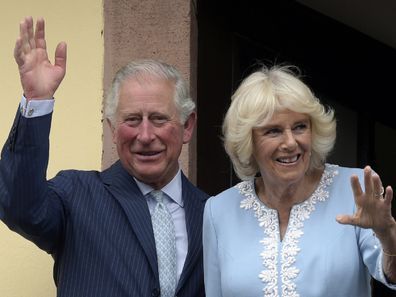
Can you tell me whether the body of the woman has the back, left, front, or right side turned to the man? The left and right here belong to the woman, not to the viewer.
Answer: right

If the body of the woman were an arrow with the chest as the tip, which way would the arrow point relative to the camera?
toward the camera
